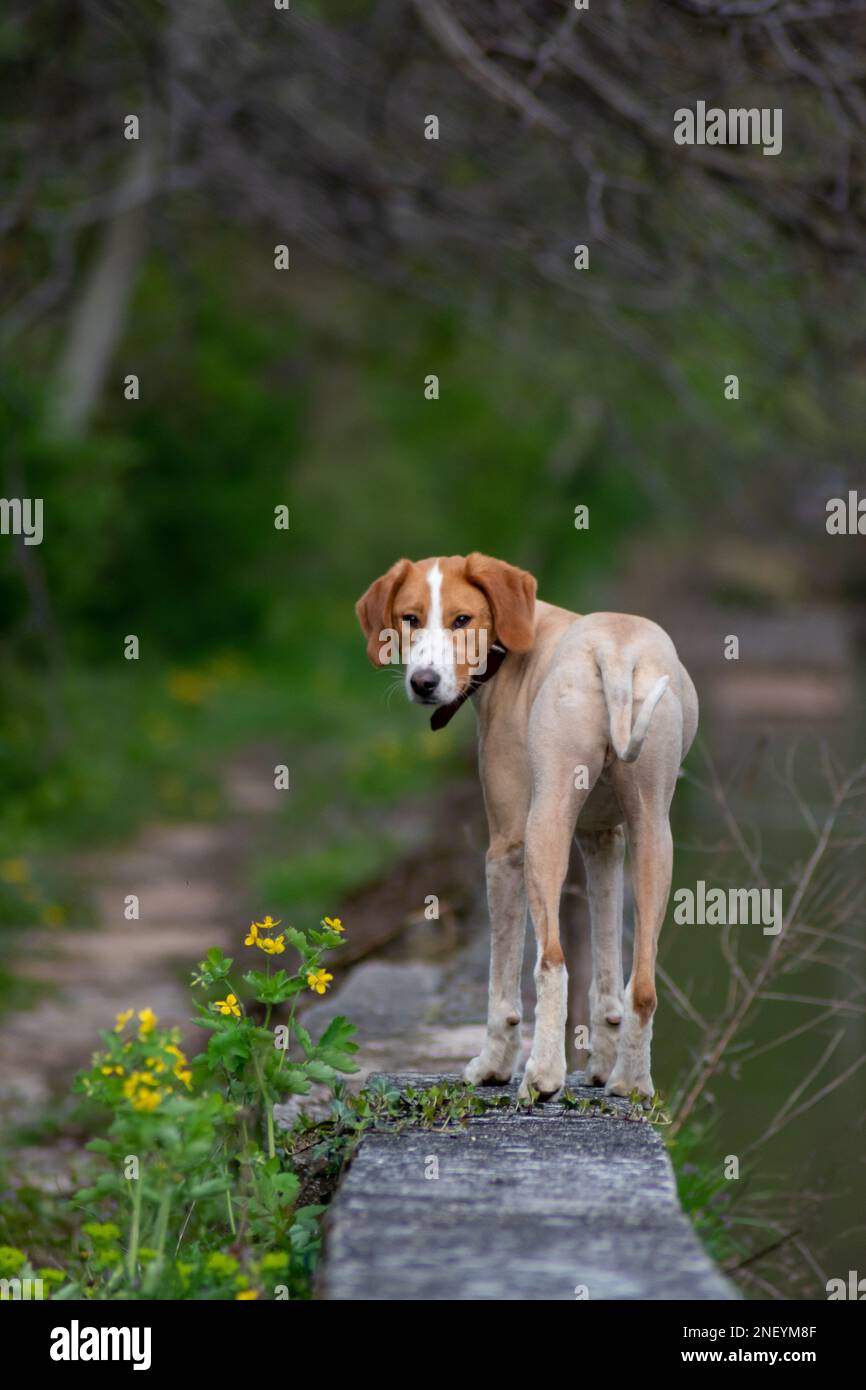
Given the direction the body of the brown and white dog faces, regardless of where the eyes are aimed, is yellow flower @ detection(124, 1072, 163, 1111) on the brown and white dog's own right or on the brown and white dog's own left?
on the brown and white dog's own left

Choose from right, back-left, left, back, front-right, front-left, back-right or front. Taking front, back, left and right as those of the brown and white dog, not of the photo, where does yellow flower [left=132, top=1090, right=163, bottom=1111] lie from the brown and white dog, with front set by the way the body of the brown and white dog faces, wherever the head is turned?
left

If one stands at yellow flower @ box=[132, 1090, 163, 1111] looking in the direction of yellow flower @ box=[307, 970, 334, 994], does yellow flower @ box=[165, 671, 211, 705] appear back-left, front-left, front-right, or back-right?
front-left

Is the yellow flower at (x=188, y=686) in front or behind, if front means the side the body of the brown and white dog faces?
in front

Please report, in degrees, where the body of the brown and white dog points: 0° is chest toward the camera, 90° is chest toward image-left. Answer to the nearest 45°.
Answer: approximately 135°

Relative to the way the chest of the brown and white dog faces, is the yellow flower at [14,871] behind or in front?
in front
